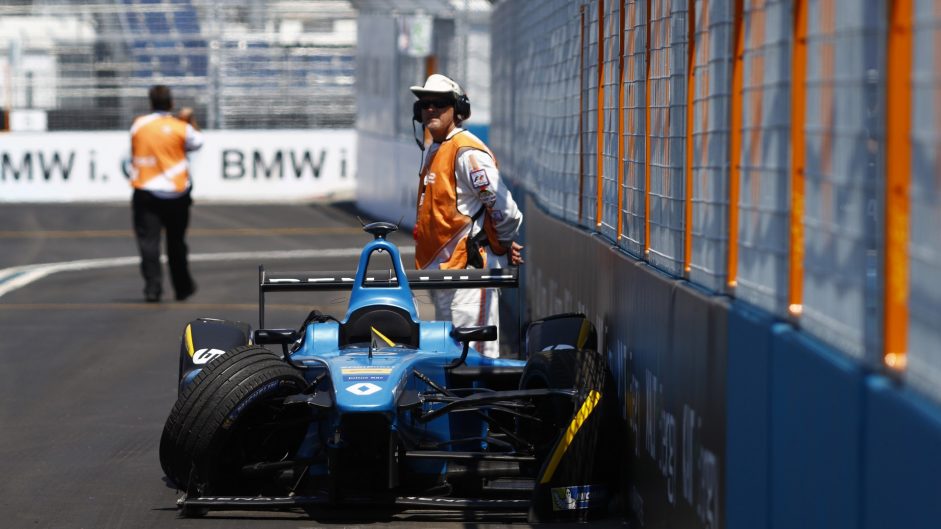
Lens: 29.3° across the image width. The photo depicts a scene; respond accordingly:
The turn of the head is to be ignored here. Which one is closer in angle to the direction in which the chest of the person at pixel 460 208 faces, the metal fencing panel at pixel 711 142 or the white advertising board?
the metal fencing panel

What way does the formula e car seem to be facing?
toward the camera

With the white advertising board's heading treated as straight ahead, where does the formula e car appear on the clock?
The formula e car is roughly at 12 o'clock from the white advertising board.

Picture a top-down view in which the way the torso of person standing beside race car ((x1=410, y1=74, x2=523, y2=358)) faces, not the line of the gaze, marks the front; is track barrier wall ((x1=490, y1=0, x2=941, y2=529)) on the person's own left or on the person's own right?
on the person's own left

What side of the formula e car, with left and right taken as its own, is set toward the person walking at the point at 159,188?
back

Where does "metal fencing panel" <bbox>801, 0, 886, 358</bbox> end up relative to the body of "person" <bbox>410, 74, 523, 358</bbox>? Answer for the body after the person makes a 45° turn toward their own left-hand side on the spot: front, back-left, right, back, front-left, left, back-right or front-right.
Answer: front

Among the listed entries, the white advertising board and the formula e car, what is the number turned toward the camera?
2

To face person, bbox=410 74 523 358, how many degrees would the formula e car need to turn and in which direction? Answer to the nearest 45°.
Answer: approximately 180°

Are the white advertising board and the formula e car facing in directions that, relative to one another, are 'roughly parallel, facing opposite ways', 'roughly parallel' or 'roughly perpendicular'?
roughly parallel

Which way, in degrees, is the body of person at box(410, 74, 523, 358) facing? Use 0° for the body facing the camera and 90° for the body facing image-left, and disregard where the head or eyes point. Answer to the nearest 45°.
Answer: approximately 45°

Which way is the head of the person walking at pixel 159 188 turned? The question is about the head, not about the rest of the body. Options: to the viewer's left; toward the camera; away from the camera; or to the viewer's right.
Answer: away from the camera

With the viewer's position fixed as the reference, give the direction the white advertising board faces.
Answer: facing the viewer

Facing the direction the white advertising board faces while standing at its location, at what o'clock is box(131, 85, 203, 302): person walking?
The person walking is roughly at 12 o'clock from the white advertising board.
